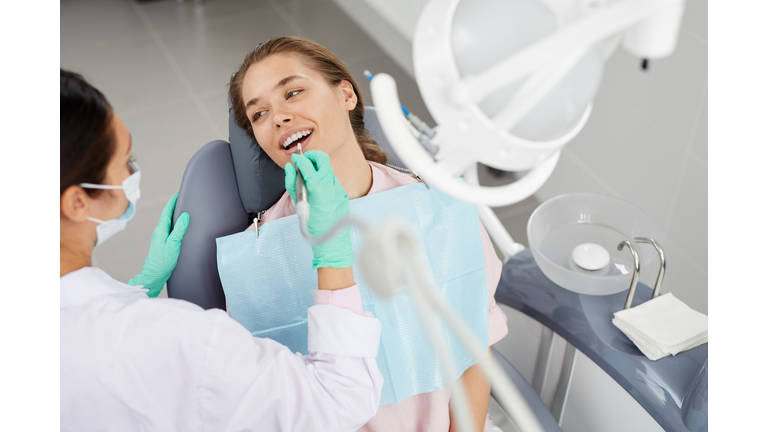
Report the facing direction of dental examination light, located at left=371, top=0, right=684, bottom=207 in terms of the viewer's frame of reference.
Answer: facing away from the viewer and to the left of the viewer

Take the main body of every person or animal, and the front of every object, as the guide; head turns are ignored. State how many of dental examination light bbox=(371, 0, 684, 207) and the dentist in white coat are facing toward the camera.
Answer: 0

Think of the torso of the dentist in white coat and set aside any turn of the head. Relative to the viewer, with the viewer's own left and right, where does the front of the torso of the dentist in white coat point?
facing away from the viewer and to the right of the viewer

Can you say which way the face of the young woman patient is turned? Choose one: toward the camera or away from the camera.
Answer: toward the camera

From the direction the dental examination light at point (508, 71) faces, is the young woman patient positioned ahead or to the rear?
ahead

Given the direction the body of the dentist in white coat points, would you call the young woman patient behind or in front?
in front

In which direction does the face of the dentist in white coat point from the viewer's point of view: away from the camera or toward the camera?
away from the camera
